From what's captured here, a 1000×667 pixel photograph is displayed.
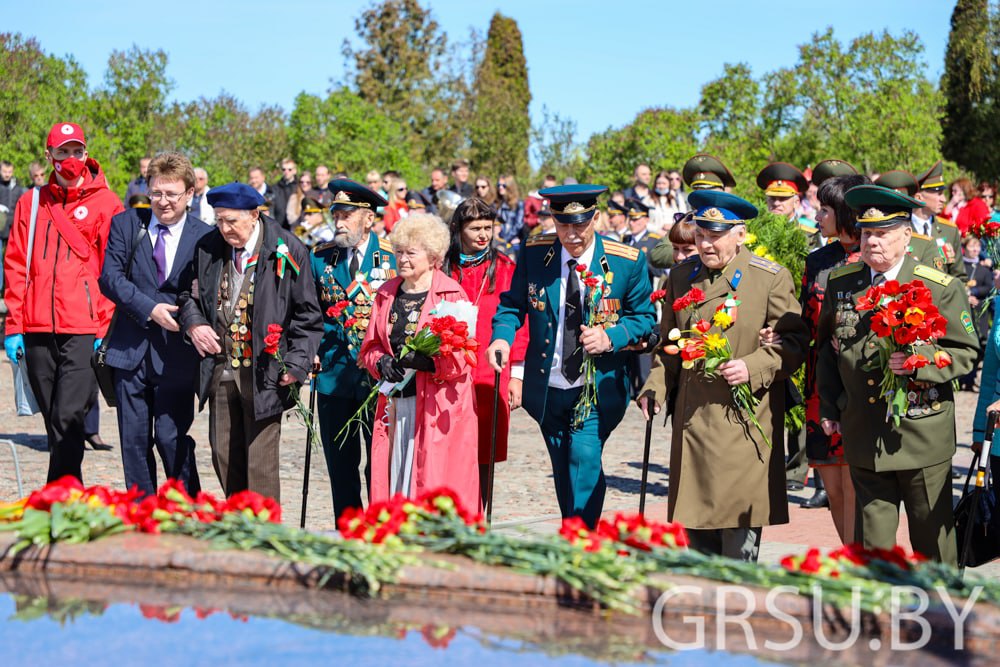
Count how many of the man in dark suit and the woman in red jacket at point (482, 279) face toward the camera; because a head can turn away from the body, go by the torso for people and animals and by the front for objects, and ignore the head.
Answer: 2

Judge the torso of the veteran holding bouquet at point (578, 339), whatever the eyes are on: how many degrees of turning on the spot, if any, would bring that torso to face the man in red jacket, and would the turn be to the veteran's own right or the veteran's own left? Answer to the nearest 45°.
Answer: approximately 90° to the veteran's own right

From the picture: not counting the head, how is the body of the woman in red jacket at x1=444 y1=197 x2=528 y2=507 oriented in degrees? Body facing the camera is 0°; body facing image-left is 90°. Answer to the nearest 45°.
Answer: approximately 0°

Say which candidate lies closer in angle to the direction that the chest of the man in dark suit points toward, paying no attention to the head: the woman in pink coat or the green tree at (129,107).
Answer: the woman in pink coat

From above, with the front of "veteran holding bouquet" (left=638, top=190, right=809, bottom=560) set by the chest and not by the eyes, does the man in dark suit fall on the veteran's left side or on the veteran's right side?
on the veteran's right side

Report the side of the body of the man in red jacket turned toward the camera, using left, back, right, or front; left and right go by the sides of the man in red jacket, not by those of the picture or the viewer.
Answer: front

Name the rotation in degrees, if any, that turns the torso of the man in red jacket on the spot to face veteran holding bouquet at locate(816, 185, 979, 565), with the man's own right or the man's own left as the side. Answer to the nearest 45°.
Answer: approximately 45° to the man's own left

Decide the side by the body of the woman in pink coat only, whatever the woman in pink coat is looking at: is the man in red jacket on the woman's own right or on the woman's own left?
on the woman's own right

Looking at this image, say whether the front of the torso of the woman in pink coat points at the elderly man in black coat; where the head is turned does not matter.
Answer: no

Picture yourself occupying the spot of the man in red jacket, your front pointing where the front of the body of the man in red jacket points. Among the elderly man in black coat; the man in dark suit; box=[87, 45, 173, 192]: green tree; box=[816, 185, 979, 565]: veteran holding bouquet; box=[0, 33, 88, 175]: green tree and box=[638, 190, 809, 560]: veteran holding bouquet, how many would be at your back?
2

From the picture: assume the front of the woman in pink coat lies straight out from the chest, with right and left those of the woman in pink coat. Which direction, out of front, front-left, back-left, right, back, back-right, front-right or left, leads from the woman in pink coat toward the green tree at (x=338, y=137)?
back-right

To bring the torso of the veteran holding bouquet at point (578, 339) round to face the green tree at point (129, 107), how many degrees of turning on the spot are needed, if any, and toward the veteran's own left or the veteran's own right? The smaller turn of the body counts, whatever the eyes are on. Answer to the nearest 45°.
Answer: approximately 135° to the veteran's own right

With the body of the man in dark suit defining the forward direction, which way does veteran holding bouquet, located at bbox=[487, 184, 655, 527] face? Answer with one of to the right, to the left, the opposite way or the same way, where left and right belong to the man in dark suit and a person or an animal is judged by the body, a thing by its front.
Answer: the same way

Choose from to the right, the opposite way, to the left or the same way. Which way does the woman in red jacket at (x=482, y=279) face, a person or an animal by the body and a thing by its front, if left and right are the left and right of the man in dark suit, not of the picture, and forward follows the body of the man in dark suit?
the same way

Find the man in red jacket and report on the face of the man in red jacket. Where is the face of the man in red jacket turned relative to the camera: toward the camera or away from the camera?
toward the camera

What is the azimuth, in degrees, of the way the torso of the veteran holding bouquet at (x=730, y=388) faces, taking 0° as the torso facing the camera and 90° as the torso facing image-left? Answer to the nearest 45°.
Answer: approximately 45°

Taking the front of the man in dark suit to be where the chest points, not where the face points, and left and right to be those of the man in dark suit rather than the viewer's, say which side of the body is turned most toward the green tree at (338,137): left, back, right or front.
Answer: back

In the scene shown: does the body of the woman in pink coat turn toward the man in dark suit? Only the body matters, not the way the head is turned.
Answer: no

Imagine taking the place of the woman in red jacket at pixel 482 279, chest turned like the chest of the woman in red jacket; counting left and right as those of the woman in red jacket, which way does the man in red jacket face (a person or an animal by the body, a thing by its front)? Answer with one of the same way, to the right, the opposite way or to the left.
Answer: the same way

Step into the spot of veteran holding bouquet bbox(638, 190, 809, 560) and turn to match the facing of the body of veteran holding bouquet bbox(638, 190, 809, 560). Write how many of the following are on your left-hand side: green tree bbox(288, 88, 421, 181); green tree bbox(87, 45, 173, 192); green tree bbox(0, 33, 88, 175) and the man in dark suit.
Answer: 0

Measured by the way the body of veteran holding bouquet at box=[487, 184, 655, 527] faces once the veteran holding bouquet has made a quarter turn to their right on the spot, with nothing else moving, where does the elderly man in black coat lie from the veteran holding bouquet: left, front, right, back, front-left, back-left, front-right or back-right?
front
